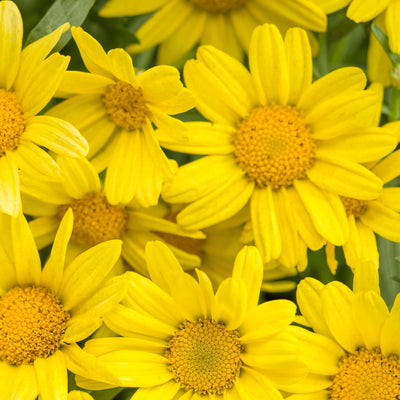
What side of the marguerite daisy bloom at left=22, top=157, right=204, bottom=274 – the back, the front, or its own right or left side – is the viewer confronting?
front

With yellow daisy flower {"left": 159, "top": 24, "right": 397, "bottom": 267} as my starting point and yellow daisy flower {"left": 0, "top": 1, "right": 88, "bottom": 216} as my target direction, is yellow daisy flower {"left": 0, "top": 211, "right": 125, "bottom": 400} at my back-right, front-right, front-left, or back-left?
front-left

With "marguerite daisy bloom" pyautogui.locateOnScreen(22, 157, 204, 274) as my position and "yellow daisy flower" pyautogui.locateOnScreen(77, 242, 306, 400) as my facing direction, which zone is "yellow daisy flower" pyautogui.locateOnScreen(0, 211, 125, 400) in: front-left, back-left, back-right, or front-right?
front-right

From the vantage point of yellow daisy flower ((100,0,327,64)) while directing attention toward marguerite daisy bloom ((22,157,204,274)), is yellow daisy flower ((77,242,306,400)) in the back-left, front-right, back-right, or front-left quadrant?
front-left

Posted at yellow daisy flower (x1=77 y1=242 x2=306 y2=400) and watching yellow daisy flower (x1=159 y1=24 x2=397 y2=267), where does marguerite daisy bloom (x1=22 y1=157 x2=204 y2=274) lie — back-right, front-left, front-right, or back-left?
front-left
